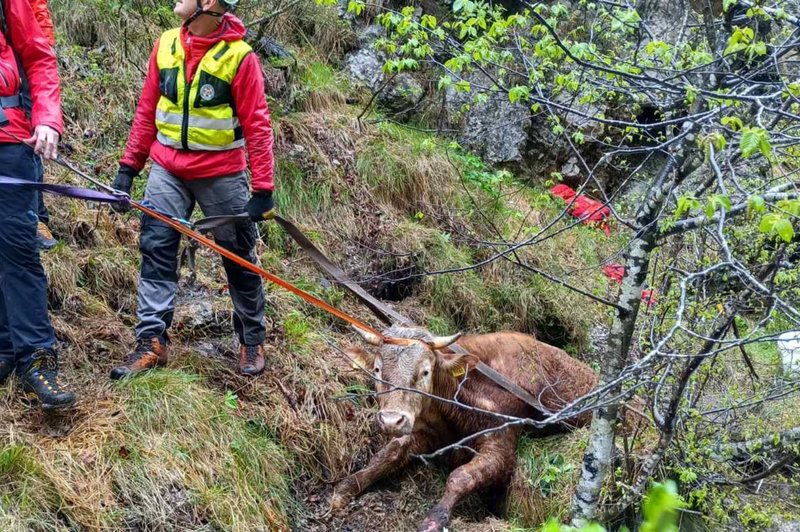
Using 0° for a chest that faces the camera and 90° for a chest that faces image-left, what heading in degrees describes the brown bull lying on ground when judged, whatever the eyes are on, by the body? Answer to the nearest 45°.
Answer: approximately 45°

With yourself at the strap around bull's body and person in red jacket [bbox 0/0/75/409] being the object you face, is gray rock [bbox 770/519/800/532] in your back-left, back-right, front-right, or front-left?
back-left

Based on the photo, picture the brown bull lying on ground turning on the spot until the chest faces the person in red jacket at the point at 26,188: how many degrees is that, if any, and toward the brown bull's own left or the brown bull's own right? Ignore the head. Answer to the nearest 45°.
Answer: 0° — it already faces them

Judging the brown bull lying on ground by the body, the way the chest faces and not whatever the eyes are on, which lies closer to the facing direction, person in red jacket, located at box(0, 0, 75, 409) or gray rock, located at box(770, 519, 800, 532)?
the person in red jacket

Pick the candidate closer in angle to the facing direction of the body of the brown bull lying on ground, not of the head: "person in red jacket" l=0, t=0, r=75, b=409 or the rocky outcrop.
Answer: the person in red jacket

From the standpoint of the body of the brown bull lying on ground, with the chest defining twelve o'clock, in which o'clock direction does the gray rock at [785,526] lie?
The gray rock is roughly at 8 o'clock from the brown bull lying on ground.

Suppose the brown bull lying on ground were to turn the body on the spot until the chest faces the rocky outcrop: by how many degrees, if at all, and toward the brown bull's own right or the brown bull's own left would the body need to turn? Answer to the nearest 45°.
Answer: approximately 135° to the brown bull's own right
